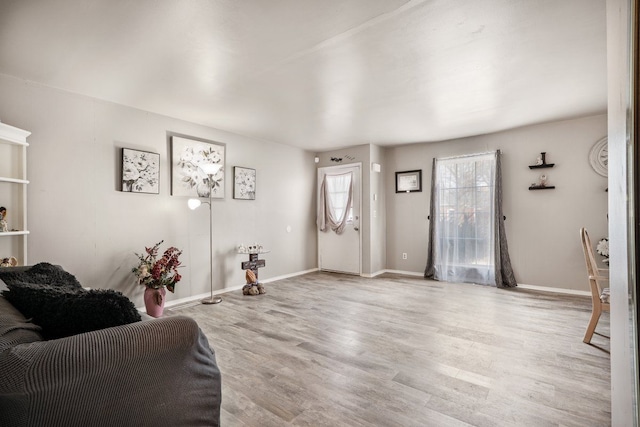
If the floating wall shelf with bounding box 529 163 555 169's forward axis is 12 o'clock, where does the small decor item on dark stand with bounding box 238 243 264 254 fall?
The small decor item on dark stand is roughly at 2 o'clock from the floating wall shelf.

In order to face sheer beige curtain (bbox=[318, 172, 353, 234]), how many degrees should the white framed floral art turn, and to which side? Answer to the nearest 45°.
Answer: approximately 45° to its left

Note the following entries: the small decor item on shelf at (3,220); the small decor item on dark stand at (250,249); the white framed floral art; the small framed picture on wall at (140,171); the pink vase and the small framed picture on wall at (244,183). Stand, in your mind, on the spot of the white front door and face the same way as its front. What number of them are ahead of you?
6

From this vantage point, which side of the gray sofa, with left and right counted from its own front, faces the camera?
right

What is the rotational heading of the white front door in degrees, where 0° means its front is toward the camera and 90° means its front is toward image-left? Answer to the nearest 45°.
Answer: approximately 45°

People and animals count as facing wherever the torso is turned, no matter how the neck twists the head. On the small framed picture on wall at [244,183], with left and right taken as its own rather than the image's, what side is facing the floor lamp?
right

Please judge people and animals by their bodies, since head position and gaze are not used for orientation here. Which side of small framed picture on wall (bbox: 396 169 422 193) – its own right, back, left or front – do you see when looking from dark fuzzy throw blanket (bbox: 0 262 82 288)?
front

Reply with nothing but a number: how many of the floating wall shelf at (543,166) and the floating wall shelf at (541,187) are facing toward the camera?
2

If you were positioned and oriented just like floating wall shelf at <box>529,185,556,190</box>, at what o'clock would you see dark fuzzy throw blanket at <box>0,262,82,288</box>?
The dark fuzzy throw blanket is roughly at 1 o'clock from the floating wall shelf.

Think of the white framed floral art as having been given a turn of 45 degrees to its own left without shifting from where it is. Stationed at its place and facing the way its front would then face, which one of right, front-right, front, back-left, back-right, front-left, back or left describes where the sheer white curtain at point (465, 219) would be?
front

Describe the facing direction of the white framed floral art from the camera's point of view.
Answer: facing the viewer and to the right of the viewer

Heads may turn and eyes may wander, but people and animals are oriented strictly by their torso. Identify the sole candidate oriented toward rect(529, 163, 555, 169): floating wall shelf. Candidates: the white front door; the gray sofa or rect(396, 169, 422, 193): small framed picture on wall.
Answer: the gray sofa

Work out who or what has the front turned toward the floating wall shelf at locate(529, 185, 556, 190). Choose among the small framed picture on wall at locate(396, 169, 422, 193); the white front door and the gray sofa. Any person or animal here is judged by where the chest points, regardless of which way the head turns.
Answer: the gray sofa

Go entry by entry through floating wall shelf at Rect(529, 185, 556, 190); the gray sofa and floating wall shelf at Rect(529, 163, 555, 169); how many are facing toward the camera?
2

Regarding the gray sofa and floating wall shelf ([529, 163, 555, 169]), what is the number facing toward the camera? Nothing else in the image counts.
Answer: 1

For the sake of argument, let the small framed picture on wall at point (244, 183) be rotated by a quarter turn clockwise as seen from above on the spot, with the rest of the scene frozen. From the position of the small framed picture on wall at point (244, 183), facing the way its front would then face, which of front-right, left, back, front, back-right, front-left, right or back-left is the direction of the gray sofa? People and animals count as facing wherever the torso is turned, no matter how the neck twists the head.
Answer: front-left
